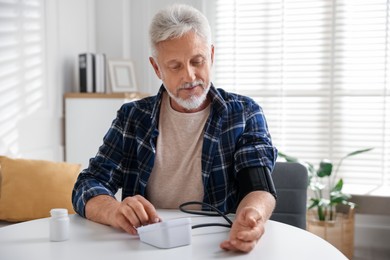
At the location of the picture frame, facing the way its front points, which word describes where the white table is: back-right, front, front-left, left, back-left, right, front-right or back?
front

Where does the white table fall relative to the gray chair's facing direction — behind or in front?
in front

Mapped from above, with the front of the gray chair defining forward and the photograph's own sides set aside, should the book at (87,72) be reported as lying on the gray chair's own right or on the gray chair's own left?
on the gray chair's own right

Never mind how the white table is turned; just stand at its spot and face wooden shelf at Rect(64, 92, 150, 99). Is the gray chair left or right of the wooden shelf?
right

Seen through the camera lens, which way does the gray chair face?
facing the viewer and to the left of the viewer

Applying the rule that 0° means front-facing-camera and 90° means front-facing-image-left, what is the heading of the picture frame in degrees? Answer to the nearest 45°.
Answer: approximately 0°

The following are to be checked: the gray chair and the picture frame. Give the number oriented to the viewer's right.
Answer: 0

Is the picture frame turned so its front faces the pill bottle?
yes

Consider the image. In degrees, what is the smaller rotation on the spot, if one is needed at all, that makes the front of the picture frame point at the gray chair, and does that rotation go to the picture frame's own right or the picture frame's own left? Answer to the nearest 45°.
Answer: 0° — it already faces it

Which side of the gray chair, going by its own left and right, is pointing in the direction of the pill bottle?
front
